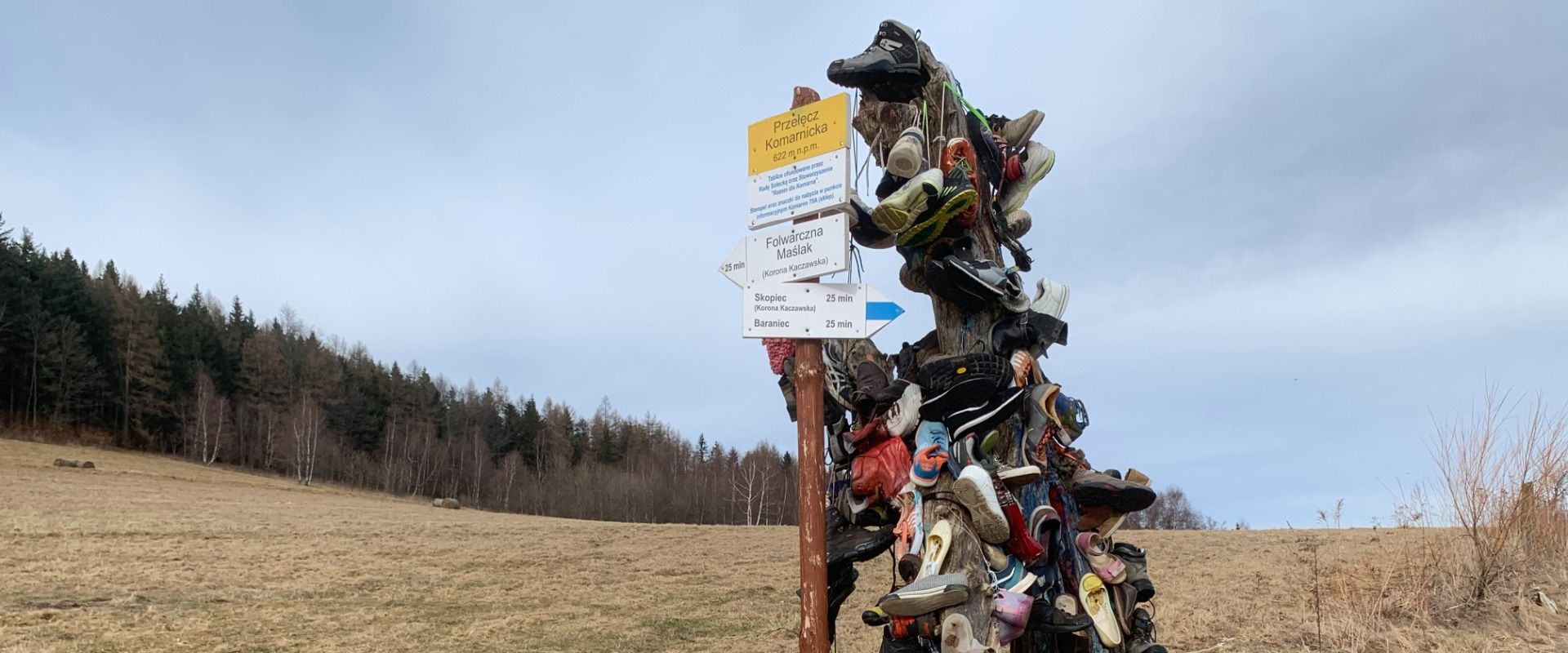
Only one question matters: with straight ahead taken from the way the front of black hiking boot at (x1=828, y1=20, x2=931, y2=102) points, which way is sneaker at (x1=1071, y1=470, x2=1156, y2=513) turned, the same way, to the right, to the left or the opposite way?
the opposite way

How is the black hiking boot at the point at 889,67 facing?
to the viewer's left

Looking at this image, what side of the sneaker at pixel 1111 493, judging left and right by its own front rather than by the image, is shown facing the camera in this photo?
right

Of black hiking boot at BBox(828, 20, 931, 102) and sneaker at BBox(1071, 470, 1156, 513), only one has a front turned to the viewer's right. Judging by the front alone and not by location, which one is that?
the sneaker
